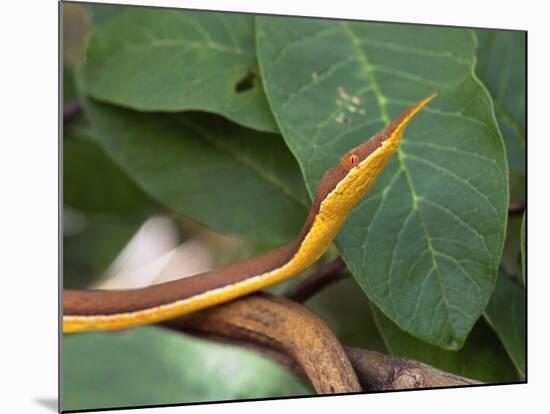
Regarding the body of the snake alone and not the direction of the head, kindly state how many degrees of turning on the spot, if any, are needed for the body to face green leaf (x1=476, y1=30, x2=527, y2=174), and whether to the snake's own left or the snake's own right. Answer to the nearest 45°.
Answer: approximately 45° to the snake's own left

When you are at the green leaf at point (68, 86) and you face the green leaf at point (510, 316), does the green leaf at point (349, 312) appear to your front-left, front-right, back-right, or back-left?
front-right

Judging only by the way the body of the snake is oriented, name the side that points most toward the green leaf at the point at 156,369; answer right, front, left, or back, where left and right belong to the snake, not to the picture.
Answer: right

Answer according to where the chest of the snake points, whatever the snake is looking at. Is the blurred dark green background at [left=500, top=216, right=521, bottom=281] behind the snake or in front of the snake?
in front

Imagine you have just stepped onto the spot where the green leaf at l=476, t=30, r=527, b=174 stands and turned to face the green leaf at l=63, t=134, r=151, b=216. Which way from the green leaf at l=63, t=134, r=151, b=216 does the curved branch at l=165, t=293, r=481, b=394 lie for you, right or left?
left

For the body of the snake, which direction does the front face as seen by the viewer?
to the viewer's right

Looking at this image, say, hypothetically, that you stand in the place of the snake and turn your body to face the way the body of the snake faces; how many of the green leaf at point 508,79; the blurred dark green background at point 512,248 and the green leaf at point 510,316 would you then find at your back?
0
